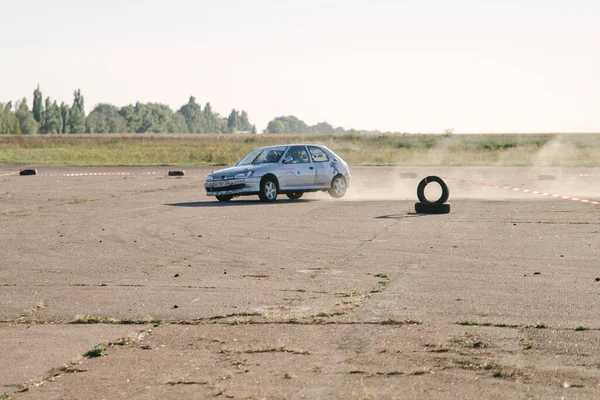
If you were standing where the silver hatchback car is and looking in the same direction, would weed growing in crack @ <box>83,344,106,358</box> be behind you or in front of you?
in front

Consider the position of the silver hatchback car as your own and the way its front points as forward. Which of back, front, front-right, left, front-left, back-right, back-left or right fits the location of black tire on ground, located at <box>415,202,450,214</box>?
left

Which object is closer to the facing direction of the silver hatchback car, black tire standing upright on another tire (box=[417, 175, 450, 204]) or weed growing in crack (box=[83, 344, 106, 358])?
the weed growing in crack

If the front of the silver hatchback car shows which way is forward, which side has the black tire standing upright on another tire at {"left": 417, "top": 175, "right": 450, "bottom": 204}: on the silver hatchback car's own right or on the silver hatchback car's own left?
on the silver hatchback car's own left

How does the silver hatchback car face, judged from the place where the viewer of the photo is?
facing the viewer and to the left of the viewer

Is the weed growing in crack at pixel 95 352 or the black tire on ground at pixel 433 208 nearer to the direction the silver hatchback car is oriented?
the weed growing in crack

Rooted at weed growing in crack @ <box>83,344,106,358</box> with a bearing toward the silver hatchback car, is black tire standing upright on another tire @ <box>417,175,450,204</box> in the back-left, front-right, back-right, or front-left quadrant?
front-right
